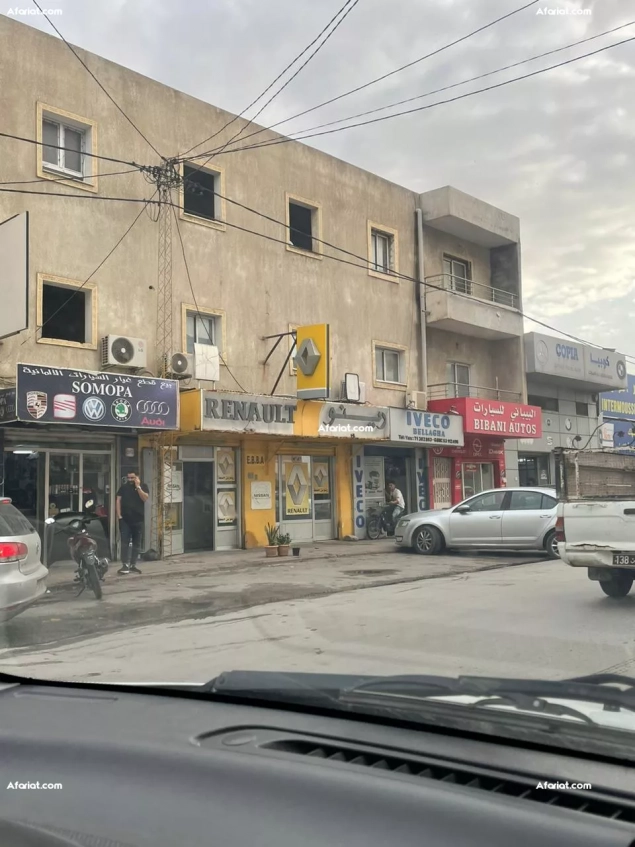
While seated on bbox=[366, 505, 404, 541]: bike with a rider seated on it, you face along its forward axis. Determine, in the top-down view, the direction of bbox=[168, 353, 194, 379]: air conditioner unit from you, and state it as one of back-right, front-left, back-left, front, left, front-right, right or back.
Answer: front

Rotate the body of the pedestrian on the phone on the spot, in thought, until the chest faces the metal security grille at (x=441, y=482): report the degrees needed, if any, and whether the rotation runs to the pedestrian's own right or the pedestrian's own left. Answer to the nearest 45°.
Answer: approximately 135° to the pedestrian's own left

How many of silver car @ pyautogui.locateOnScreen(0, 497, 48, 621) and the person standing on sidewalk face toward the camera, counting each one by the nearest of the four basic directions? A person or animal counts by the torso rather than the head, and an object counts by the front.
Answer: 1

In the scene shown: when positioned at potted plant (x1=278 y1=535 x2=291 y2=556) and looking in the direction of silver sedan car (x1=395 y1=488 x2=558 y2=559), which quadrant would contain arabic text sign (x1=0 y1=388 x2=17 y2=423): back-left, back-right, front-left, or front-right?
back-right

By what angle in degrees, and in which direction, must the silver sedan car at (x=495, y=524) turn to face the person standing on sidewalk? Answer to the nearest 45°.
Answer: approximately 45° to its left

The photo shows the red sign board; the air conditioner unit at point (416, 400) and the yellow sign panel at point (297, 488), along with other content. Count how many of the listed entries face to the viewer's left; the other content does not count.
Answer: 0

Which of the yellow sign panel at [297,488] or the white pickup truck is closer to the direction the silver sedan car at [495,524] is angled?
the yellow sign panel

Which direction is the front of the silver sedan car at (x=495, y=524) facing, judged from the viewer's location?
facing to the left of the viewer

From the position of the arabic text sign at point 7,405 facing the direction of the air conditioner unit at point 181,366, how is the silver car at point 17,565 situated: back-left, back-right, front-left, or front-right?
back-right

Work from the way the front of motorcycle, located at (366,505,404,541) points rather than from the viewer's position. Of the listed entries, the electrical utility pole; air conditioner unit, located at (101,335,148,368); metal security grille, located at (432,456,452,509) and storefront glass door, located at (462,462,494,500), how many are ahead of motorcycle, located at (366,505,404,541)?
2

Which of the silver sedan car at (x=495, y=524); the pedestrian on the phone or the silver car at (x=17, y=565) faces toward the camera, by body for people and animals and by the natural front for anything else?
the pedestrian on the phone

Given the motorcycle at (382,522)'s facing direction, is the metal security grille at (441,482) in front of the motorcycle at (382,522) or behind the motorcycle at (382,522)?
behind

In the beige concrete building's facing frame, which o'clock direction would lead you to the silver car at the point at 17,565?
The silver car is roughly at 2 o'clock from the beige concrete building.

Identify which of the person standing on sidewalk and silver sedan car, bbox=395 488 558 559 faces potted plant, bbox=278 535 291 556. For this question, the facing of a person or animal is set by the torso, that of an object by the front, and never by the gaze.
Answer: the silver sedan car
